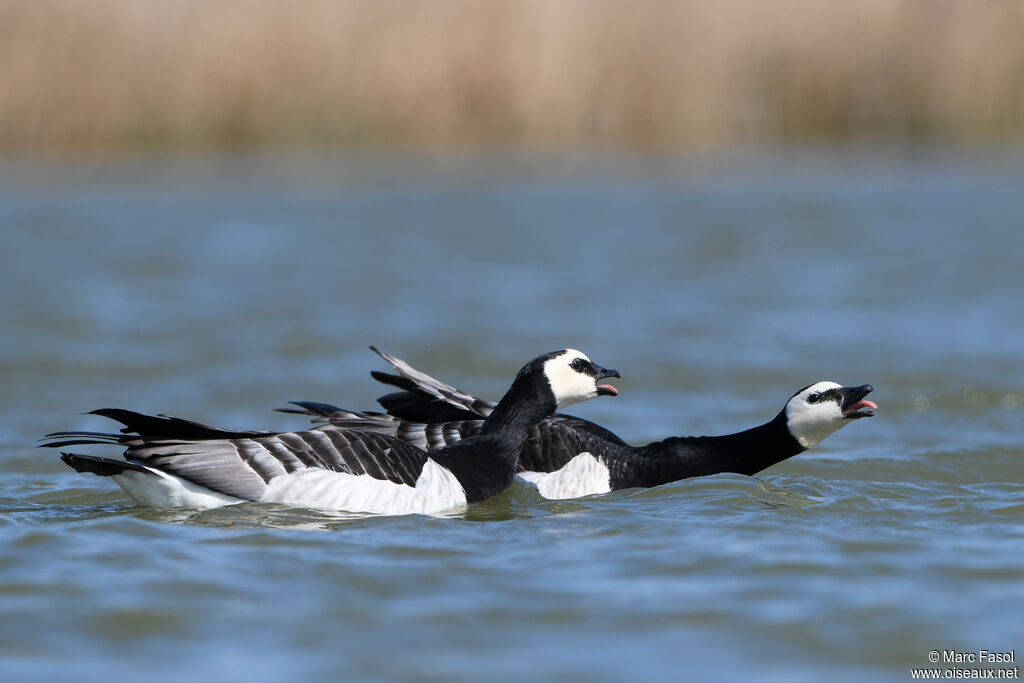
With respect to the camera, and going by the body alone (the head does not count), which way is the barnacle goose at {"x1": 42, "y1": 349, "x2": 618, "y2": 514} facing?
to the viewer's right

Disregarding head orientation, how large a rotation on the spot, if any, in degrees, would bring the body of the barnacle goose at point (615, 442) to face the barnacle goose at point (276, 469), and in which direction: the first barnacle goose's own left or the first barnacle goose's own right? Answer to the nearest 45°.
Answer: approximately 135° to the first barnacle goose's own right

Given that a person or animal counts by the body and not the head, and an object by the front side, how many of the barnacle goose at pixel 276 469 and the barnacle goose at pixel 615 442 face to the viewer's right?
2

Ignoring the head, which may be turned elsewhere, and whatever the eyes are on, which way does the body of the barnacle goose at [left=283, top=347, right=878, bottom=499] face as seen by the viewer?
to the viewer's right
